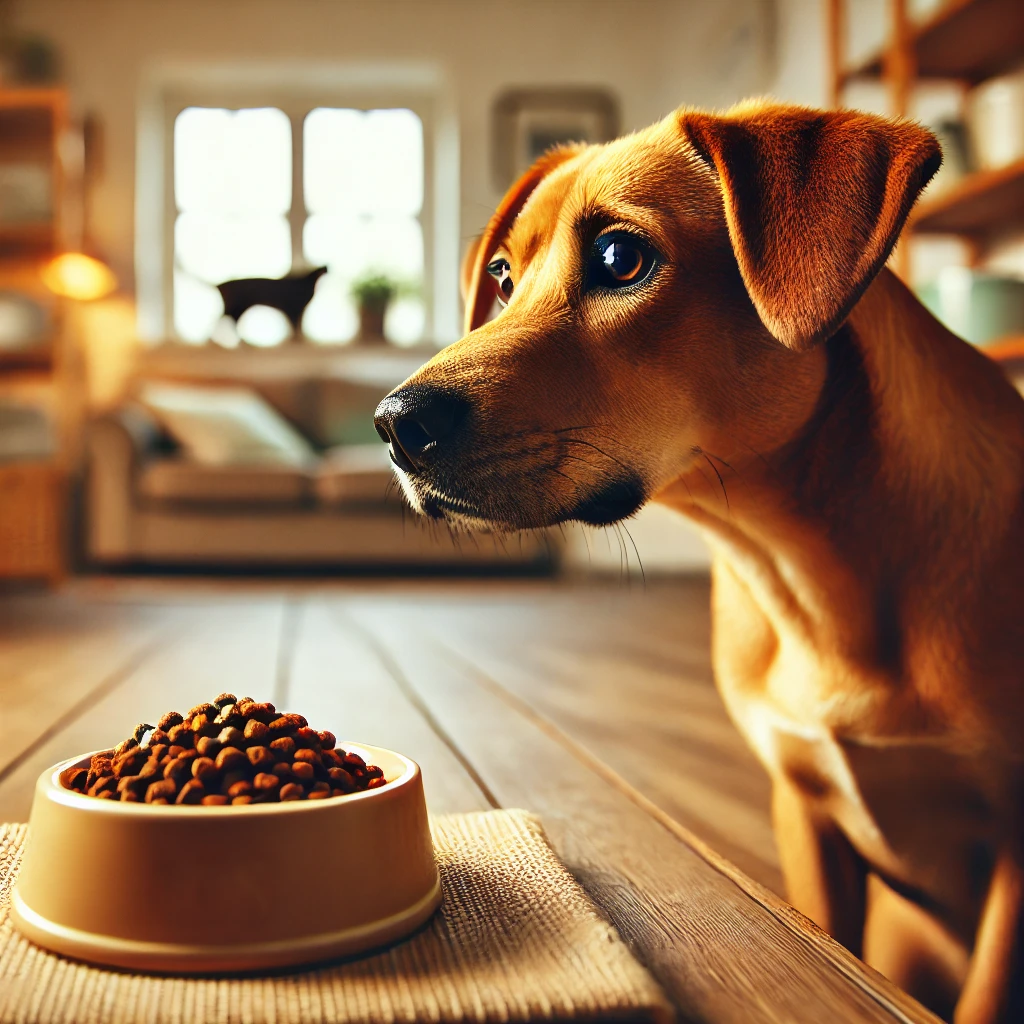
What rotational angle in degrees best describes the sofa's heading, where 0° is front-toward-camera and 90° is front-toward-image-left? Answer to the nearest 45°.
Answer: approximately 0°

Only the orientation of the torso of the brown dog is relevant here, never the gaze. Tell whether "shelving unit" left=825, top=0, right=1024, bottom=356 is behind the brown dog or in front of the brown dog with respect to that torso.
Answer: behind

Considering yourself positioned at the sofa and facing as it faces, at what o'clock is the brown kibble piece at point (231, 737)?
The brown kibble piece is roughly at 12 o'clock from the sofa.

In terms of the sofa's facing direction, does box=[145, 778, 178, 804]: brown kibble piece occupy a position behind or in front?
in front

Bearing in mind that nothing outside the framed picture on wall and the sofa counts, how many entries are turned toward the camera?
2

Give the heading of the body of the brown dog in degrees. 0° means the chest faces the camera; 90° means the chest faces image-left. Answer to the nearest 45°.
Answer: approximately 45°

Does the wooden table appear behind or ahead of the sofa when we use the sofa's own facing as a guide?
ahead

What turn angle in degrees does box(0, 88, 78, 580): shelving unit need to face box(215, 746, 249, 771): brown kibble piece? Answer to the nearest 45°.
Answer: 0° — it already faces it

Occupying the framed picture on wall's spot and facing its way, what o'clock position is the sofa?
The sofa is roughly at 1 o'clock from the framed picture on wall.
